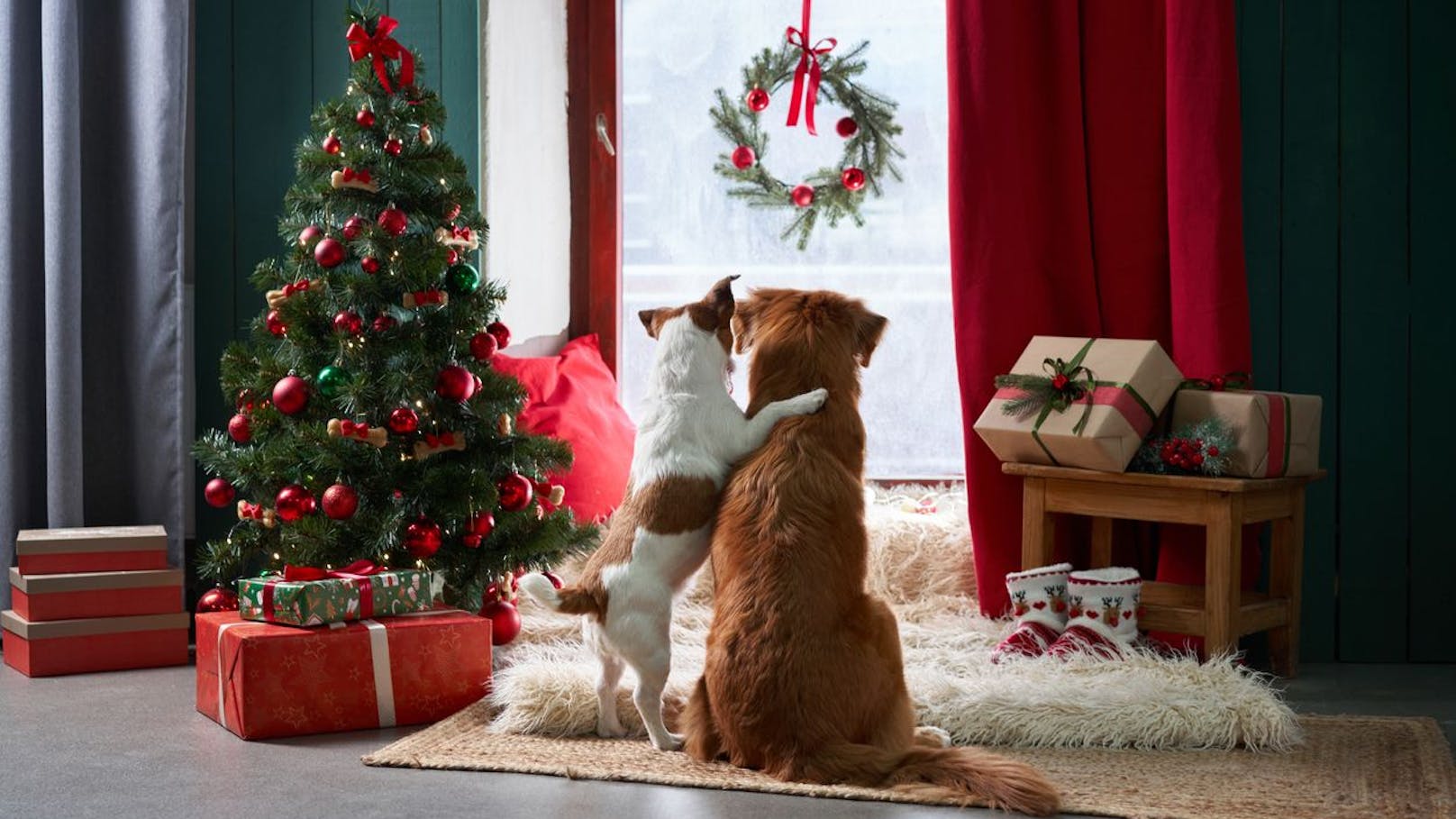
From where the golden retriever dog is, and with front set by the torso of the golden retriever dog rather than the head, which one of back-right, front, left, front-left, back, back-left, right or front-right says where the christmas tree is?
front-left

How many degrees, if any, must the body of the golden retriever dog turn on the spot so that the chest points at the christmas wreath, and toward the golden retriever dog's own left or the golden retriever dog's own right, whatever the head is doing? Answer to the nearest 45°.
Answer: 0° — it already faces it

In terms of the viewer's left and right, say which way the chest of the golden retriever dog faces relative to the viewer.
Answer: facing away from the viewer

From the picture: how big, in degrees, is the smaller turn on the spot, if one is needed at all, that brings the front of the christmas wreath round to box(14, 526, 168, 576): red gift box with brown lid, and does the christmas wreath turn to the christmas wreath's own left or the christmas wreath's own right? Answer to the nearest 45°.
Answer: approximately 45° to the christmas wreath's own right

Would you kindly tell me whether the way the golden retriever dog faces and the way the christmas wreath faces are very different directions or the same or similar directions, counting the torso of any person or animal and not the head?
very different directions

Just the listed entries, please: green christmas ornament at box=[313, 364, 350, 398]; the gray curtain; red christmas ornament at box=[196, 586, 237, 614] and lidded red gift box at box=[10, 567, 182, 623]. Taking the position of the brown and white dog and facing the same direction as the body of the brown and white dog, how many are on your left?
4

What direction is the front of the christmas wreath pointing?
toward the camera

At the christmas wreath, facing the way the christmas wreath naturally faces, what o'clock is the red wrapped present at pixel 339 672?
The red wrapped present is roughly at 1 o'clock from the christmas wreath.

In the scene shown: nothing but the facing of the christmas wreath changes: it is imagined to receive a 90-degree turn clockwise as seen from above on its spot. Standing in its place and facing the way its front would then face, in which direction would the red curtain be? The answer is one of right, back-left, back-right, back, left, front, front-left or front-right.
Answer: back-left

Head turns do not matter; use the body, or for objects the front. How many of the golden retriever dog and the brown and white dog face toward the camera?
0

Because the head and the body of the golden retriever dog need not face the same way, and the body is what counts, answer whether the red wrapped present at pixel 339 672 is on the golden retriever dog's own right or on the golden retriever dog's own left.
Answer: on the golden retriever dog's own left

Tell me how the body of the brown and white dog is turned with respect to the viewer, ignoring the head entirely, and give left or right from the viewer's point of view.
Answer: facing away from the viewer and to the right of the viewer

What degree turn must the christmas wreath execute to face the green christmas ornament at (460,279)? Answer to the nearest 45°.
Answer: approximately 45° to its right

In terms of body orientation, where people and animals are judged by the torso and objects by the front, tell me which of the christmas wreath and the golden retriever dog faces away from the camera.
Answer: the golden retriever dog

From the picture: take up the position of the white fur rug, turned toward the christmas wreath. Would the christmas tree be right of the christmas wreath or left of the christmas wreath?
left

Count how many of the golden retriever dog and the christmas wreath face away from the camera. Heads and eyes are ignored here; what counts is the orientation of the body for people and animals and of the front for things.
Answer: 1
